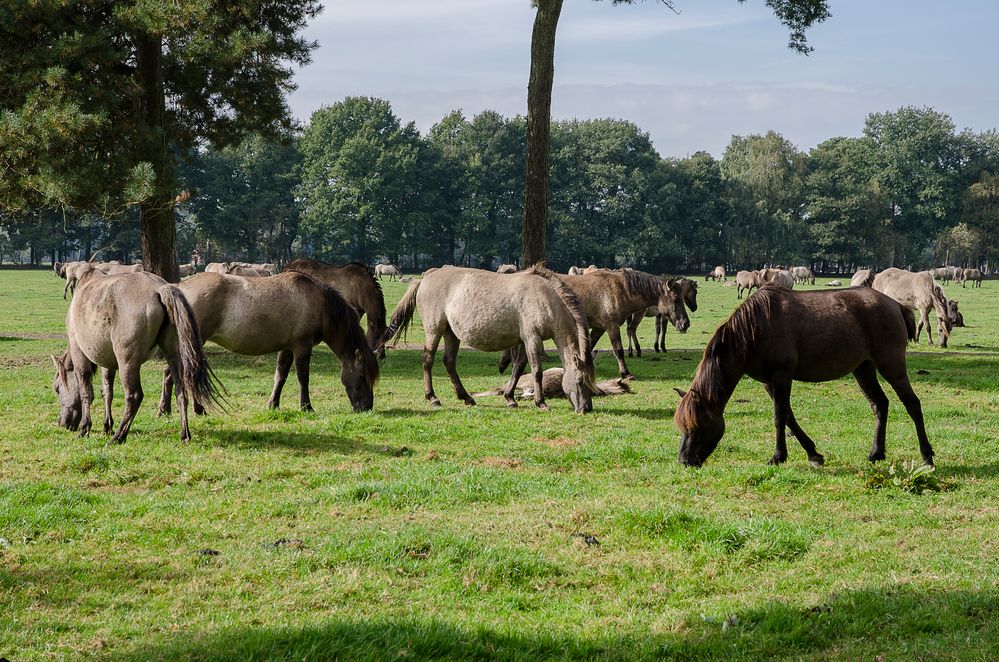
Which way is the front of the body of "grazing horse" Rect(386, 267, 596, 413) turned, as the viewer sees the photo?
to the viewer's right

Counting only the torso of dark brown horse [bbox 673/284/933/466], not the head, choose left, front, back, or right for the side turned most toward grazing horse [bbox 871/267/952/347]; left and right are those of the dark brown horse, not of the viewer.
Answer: right

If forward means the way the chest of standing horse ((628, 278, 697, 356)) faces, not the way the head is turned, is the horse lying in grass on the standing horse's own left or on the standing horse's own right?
on the standing horse's own right

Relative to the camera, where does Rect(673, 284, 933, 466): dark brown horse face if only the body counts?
to the viewer's left

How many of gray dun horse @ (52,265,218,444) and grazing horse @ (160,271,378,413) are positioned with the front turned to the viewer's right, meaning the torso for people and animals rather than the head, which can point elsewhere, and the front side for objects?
1

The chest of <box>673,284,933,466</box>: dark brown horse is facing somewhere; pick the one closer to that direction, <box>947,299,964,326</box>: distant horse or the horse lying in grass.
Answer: the horse lying in grass

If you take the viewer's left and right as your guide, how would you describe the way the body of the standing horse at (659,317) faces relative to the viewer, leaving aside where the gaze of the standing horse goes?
facing to the right of the viewer

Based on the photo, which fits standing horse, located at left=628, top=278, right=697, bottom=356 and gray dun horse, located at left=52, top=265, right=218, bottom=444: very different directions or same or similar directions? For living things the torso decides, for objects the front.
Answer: very different directions
